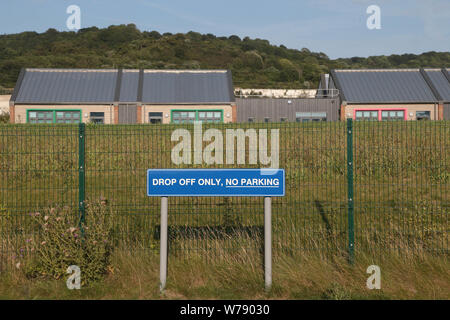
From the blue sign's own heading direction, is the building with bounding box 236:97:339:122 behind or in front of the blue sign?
behind

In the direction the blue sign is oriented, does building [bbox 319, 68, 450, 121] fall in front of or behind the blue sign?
behind

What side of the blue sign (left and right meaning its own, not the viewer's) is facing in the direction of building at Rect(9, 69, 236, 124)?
back

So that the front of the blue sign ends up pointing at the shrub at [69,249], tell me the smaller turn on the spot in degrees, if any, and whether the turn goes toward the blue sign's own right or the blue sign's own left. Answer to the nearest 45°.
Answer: approximately 90° to the blue sign's own right

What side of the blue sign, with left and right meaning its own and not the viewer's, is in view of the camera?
front
